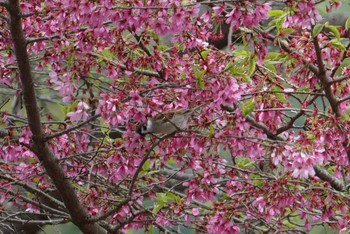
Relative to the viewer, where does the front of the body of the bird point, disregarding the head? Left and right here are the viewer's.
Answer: facing to the left of the viewer
